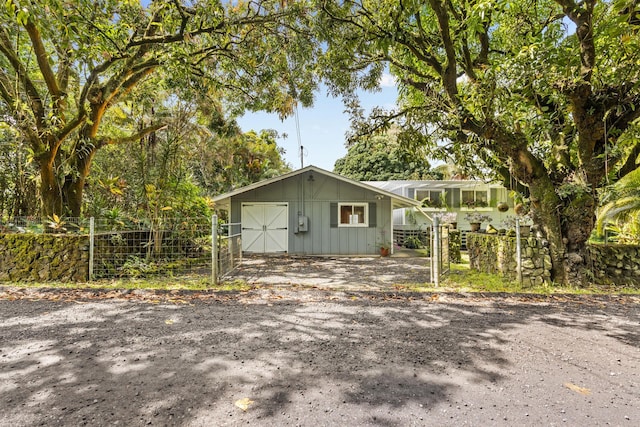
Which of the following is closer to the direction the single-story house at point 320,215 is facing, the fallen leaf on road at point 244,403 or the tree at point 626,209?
the fallen leaf on road

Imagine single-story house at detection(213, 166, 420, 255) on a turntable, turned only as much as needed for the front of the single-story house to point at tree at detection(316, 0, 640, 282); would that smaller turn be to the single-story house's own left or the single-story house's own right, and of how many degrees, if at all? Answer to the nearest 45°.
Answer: approximately 45° to the single-story house's own left

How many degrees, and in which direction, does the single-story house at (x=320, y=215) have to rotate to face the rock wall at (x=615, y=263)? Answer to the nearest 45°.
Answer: approximately 45° to its left

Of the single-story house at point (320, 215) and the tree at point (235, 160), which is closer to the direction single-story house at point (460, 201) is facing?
the single-story house

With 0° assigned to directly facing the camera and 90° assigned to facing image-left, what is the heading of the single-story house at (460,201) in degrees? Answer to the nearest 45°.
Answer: approximately 0°

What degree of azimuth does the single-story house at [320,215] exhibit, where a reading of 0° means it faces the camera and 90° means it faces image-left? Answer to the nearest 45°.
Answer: approximately 0°

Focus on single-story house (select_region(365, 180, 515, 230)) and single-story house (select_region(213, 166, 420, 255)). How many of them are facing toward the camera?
2

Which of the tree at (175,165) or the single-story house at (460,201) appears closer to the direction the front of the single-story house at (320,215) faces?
the tree

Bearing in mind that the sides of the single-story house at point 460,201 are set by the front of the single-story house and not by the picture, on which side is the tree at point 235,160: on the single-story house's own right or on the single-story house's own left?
on the single-story house's own right

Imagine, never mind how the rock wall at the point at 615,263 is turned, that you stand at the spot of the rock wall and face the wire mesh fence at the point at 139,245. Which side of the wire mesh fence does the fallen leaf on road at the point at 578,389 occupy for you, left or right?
left

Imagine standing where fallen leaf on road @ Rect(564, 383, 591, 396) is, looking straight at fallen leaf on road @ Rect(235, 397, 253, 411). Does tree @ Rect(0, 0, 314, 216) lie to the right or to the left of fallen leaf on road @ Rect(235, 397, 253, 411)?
right
